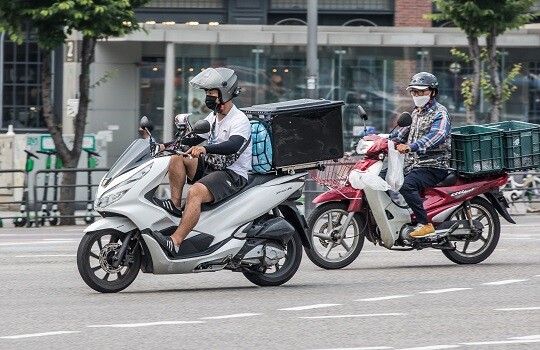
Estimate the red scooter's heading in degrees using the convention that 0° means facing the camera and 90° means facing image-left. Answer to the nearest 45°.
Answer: approximately 45°

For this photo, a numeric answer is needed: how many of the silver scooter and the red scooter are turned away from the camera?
0

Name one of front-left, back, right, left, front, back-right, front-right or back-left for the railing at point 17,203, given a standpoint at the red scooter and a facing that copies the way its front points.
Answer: right

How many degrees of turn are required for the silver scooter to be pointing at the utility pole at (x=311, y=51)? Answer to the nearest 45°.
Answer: approximately 135° to its right

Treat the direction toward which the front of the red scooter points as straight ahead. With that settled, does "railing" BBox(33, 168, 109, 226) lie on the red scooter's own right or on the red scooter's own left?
on the red scooter's own right

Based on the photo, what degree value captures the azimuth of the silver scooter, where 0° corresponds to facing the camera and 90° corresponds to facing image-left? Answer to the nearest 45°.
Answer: approximately 45°

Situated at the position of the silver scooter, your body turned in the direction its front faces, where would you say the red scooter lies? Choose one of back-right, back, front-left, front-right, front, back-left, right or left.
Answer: back

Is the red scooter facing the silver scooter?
yes
